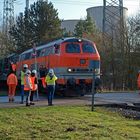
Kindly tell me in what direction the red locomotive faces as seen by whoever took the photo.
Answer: facing the viewer and to the right of the viewer
